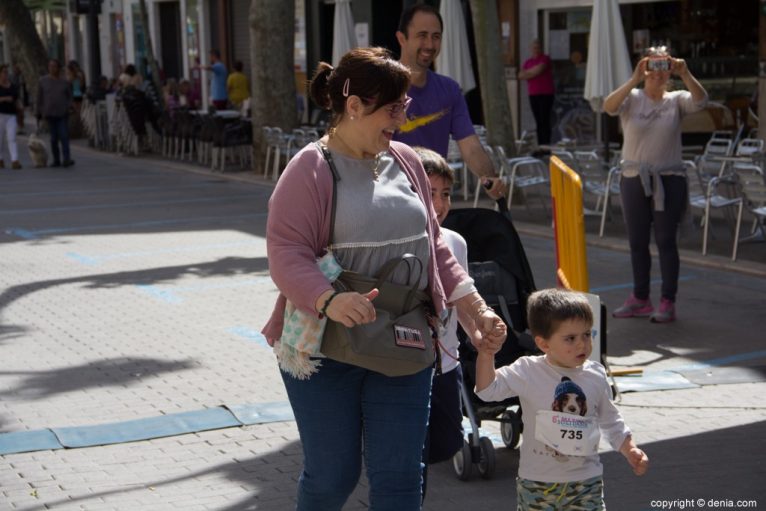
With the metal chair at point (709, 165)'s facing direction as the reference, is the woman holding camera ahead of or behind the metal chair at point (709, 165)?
ahead

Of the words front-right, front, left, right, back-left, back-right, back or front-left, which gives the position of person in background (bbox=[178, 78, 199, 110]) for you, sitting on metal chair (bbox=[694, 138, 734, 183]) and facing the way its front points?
right

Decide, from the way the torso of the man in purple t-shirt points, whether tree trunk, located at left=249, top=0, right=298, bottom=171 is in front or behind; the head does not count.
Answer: behind

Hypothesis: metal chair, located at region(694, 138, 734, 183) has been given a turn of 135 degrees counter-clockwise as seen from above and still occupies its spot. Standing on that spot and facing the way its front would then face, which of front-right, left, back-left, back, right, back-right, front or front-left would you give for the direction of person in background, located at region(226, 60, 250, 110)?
back-left

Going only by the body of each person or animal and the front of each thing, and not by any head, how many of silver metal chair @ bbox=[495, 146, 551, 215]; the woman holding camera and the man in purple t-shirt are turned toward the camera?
2
